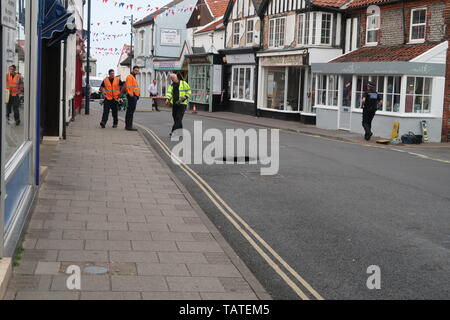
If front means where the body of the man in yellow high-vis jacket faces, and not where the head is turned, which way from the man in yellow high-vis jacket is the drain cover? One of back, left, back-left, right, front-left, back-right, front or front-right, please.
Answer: front-left

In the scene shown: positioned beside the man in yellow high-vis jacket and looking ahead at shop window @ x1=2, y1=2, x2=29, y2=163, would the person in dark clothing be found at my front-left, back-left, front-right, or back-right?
back-left

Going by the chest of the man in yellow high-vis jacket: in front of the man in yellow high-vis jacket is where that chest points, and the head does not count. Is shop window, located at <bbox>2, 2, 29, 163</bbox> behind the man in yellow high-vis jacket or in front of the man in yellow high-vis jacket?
in front

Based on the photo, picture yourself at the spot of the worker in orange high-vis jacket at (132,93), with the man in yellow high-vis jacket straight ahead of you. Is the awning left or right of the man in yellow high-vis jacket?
right

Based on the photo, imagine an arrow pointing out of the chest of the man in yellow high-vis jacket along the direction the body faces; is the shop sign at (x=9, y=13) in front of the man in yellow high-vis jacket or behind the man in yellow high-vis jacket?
in front

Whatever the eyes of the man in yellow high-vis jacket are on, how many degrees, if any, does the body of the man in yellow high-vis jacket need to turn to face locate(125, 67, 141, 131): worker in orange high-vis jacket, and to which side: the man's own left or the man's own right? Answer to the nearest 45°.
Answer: approximately 90° to the man's own right

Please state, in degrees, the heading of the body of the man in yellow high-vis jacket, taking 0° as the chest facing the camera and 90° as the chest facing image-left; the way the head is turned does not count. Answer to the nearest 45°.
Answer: approximately 45°
